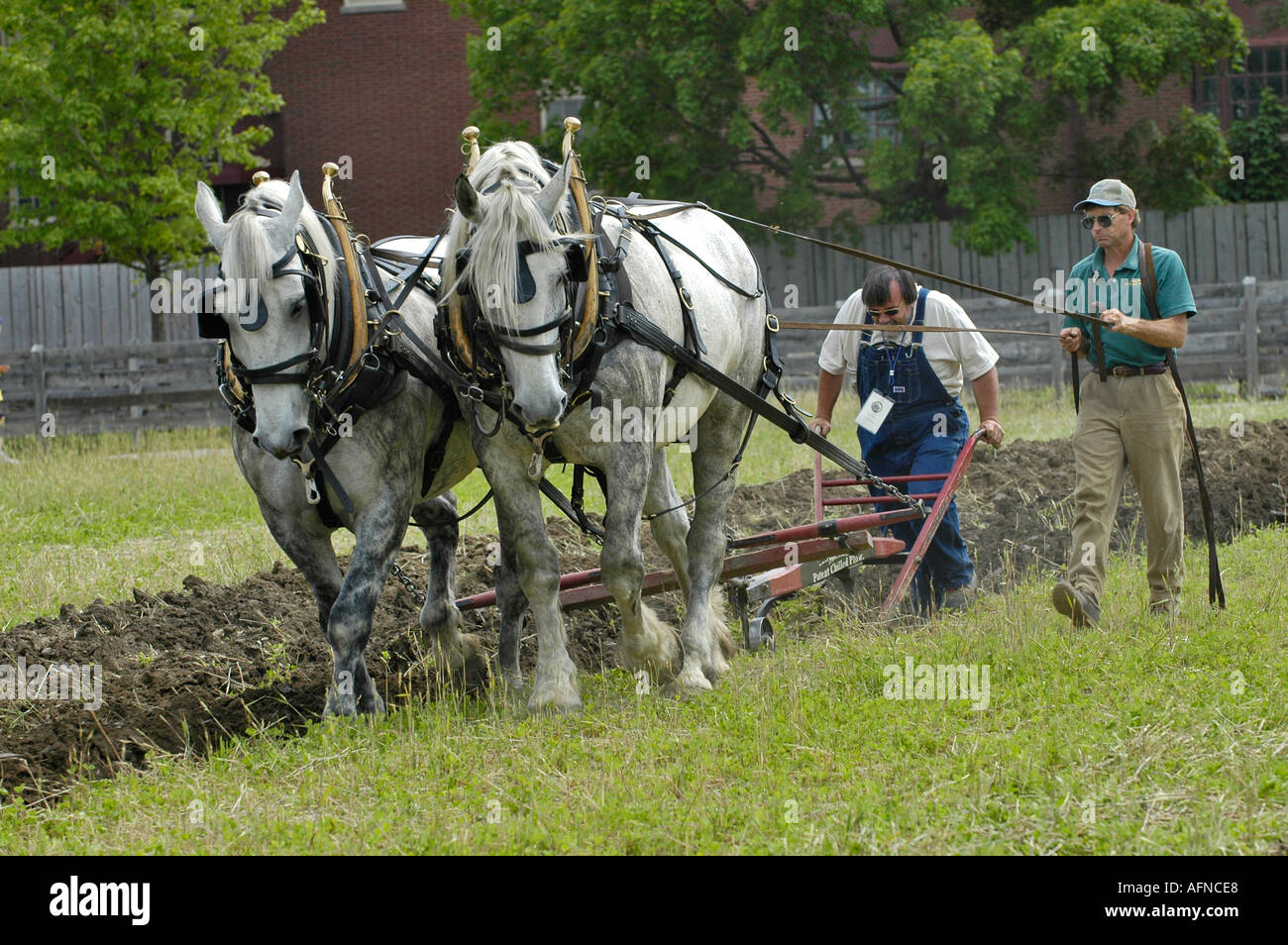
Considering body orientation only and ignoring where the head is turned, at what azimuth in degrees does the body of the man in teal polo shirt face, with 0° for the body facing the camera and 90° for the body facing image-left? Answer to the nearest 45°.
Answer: approximately 45°

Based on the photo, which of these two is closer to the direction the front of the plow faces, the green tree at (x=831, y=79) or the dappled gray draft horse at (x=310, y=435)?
the dappled gray draft horse

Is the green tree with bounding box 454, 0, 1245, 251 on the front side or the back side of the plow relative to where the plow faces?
on the back side

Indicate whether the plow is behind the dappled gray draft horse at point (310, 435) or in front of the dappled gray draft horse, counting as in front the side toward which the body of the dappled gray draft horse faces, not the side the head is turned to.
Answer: behind

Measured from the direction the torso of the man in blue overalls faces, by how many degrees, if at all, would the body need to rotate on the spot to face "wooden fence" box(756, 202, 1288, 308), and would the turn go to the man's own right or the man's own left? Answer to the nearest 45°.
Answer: approximately 135° to the man's own right

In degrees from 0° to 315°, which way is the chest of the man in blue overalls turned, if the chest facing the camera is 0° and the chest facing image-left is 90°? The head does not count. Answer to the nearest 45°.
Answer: approximately 45°

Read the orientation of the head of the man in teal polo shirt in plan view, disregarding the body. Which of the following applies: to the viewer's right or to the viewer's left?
to the viewer's left
